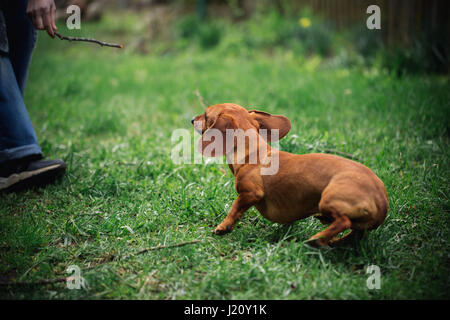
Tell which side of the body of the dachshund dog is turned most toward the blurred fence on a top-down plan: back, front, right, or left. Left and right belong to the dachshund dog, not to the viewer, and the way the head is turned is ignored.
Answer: right

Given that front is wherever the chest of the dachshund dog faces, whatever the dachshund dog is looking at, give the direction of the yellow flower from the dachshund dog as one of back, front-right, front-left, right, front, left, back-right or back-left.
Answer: right

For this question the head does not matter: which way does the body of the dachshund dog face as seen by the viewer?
to the viewer's left
